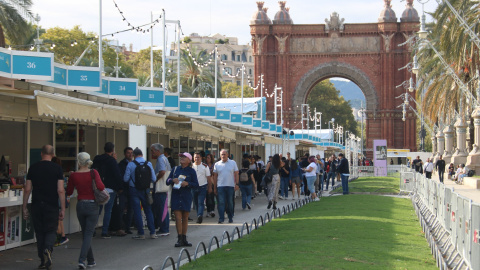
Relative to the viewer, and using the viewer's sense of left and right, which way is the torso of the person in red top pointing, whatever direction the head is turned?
facing away from the viewer

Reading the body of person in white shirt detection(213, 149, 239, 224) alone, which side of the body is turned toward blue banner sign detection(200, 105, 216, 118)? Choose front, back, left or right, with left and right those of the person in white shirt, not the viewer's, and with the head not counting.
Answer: back

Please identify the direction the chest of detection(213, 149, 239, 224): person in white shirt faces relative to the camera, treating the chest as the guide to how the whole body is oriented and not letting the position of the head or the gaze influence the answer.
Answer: toward the camera

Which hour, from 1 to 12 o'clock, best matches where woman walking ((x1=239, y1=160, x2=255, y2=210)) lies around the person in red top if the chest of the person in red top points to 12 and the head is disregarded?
The woman walking is roughly at 1 o'clock from the person in red top.

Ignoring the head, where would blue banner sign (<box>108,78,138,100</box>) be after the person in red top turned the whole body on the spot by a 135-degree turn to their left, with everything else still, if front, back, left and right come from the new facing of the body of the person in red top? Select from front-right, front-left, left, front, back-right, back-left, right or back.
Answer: back-right

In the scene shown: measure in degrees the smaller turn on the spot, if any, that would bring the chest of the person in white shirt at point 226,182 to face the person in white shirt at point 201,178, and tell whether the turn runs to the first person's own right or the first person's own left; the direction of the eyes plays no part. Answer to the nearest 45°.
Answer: approximately 90° to the first person's own right
